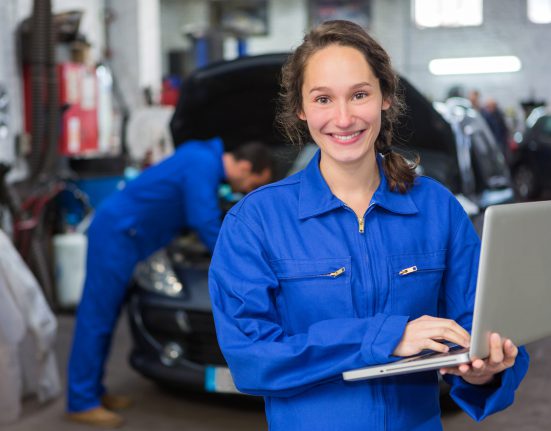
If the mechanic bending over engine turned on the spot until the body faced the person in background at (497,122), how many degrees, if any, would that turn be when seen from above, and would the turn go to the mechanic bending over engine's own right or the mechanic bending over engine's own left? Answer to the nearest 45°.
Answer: approximately 45° to the mechanic bending over engine's own left

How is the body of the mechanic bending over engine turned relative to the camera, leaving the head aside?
to the viewer's right

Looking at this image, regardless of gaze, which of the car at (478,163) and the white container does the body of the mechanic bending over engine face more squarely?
the car

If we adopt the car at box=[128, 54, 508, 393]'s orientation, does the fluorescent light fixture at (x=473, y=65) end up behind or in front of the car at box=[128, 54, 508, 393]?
behind

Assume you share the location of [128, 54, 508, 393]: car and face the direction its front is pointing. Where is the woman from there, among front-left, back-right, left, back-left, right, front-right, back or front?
front-left

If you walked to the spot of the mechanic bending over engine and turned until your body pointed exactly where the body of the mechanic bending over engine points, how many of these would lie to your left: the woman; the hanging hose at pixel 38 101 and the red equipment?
2

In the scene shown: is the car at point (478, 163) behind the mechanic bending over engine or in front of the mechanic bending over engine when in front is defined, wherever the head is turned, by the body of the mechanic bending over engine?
in front

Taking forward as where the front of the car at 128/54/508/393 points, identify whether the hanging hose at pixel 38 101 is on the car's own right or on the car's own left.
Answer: on the car's own right
